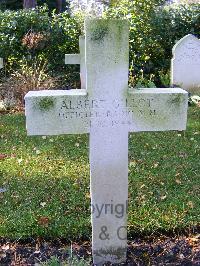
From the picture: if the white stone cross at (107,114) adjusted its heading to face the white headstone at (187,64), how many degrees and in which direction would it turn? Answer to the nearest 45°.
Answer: approximately 180°

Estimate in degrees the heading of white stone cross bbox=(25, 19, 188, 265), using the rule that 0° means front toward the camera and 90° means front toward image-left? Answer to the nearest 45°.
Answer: approximately 0°

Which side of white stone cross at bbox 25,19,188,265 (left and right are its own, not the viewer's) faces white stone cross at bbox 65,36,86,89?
back
